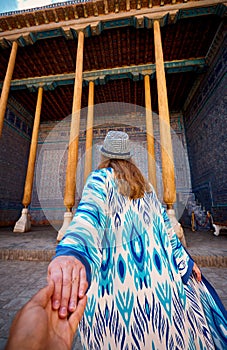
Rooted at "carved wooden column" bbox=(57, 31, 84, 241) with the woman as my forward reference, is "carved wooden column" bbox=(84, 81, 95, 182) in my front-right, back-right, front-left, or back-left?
back-left

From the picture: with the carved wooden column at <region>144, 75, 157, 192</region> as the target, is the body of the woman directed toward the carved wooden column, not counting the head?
yes

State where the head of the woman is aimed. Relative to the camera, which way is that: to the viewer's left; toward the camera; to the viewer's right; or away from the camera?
away from the camera

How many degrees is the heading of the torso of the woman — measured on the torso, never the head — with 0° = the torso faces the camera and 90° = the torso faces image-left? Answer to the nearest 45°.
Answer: approximately 180°

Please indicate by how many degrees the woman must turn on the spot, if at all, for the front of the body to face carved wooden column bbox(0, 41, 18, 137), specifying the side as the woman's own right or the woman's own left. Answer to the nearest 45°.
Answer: approximately 45° to the woman's own left
